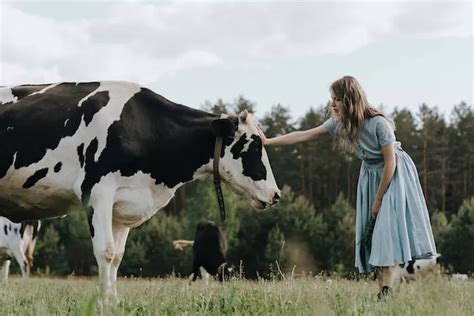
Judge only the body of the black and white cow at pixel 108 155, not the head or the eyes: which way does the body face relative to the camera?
to the viewer's right

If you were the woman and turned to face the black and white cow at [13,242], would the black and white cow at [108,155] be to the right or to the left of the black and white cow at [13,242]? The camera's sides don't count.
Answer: left

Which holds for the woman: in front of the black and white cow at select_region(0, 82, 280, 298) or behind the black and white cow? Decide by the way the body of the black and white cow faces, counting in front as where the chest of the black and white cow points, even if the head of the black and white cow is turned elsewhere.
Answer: in front

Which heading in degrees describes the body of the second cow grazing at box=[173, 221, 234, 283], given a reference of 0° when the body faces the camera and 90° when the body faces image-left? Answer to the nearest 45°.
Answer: approximately 315°

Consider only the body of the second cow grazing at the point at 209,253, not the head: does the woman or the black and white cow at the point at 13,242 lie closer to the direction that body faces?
the woman

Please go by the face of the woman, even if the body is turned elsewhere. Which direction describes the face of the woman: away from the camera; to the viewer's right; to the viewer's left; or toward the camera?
to the viewer's left

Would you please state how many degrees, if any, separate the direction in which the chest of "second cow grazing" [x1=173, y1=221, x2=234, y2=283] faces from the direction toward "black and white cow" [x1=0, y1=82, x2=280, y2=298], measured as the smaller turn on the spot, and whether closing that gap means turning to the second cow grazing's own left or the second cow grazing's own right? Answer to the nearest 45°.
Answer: approximately 45° to the second cow grazing's own right

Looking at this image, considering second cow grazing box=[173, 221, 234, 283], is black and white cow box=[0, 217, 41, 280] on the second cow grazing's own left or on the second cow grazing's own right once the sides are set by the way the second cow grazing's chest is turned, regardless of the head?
on the second cow grazing's own right

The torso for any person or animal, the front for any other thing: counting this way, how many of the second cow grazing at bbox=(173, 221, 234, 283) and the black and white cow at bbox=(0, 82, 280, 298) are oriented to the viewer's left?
0
